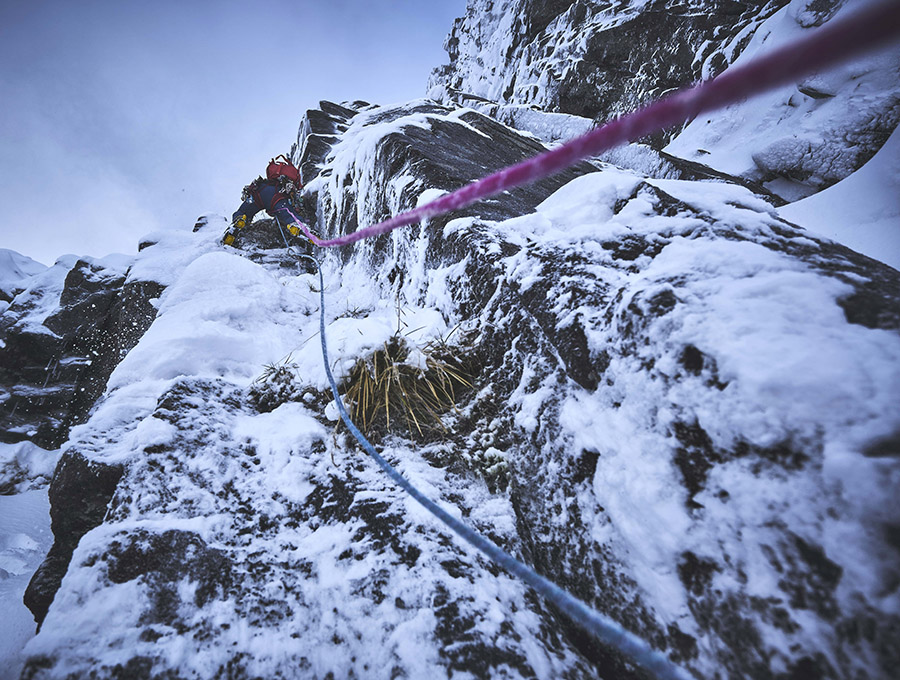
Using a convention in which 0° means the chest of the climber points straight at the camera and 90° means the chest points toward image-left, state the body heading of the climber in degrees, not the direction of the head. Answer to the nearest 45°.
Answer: approximately 180°

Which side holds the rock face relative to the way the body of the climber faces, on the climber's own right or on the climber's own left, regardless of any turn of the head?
on the climber's own right
